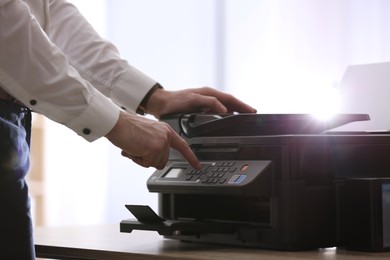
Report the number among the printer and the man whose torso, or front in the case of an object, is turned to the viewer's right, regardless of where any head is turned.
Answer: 1

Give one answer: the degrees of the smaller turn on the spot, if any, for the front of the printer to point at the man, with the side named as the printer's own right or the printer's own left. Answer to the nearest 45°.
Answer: approximately 45° to the printer's own right

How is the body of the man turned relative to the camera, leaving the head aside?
to the viewer's right

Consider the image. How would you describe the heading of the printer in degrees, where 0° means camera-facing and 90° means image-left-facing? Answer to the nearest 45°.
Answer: approximately 45°

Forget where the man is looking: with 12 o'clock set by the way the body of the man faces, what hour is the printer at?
The printer is roughly at 12 o'clock from the man.
